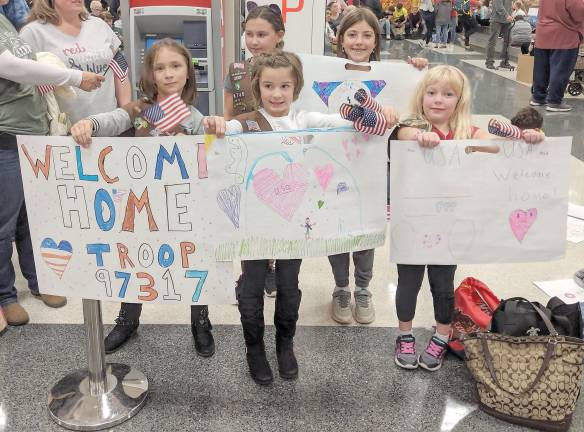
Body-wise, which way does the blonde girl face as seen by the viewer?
toward the camera

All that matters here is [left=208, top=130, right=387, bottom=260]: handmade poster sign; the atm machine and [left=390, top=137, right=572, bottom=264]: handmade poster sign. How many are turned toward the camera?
3

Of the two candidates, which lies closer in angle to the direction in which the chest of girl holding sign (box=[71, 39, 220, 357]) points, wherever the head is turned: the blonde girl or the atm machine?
the blonde girl

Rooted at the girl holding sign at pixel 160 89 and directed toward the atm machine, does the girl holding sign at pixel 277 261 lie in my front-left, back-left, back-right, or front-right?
back-right

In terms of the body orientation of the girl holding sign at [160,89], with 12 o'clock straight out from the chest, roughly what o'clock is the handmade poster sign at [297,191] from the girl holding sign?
The handmade poster sign is roughly at 10 o'clock from the girl holding sign.

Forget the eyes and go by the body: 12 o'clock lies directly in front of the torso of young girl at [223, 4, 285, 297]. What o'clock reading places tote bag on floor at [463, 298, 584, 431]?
The tote bag on floor is roughly at 9 o'clock from the young girl.

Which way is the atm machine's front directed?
toward the camera

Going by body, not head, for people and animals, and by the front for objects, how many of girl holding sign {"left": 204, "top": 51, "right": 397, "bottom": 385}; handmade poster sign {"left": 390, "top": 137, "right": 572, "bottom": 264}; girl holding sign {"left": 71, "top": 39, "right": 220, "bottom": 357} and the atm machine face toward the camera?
4

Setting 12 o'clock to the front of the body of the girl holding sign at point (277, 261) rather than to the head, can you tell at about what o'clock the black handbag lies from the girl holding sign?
The black handbag is roughly at 9 o'clock from the girl holding sign.

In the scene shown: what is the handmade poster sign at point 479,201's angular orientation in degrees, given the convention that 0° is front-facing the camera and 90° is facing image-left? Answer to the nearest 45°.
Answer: approximately 0°

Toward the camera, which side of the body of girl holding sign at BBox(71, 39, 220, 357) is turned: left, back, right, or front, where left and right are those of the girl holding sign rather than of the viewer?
front

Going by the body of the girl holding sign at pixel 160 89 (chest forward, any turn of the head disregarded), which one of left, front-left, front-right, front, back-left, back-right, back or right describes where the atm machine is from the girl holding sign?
back

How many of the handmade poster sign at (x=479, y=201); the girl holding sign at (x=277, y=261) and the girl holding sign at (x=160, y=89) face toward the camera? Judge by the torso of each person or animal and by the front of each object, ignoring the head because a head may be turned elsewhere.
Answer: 3
